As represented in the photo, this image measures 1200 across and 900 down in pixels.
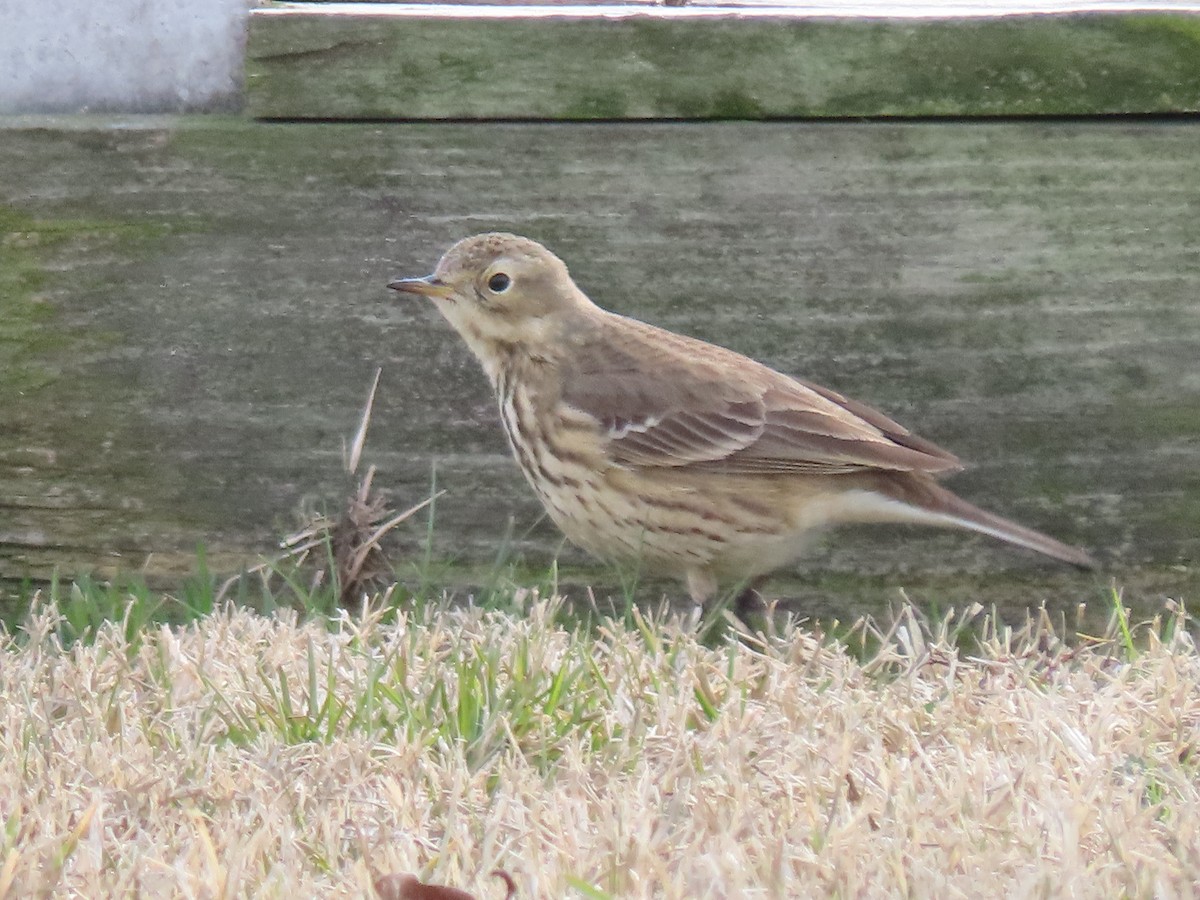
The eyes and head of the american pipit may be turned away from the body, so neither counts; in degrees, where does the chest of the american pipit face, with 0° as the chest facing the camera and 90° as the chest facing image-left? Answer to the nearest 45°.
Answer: approximately 90°

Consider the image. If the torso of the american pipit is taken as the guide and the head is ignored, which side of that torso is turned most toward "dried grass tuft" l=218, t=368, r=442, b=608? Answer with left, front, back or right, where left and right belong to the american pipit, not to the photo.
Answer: front
